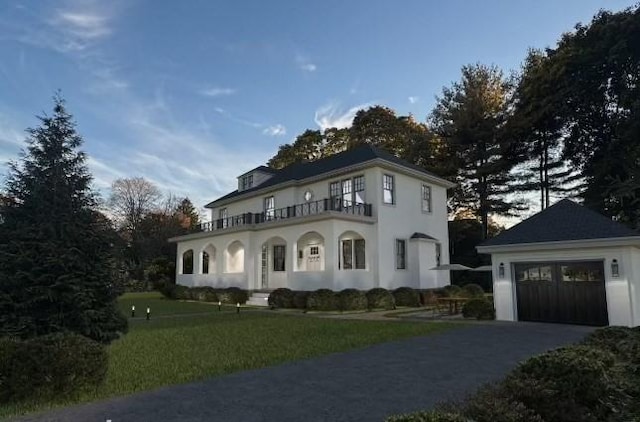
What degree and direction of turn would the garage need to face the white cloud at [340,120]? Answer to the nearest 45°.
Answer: approximately 135° to its right

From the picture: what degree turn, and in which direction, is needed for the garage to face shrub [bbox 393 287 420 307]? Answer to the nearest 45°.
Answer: approximately 135° to its right

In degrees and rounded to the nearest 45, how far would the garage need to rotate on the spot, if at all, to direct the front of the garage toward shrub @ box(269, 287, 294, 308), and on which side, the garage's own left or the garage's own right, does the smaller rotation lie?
approximately 90° to the garage's own right

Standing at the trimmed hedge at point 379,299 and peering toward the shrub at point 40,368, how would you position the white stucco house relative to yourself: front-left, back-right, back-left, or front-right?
back-right

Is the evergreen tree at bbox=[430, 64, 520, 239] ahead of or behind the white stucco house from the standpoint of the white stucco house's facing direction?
behind

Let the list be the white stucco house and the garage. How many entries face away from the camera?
0

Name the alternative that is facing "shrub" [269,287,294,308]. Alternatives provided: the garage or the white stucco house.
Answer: the white stucco house

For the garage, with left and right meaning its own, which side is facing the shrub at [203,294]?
right

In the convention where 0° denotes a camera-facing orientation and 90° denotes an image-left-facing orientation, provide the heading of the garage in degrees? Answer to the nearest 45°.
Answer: approximately 0°

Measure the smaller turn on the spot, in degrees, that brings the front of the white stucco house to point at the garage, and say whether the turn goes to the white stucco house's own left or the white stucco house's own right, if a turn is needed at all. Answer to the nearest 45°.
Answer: approximately 90° to the white stucco house's own left

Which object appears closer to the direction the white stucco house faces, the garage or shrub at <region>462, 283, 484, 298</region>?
the garage

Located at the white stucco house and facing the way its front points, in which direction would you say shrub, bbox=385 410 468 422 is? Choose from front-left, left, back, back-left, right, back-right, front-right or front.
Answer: front-left
